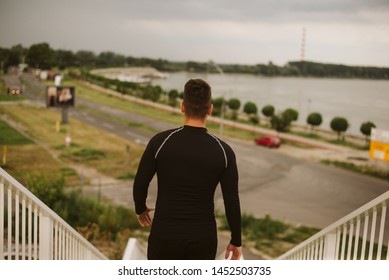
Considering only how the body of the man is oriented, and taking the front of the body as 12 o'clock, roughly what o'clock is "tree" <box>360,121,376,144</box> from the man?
The tree is roughly at 1 o'clock from the man.

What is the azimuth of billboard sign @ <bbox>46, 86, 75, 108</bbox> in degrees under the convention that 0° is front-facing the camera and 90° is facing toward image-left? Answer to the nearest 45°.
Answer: approximately 0°

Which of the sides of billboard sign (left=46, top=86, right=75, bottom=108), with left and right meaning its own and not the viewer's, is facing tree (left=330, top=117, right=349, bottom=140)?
left

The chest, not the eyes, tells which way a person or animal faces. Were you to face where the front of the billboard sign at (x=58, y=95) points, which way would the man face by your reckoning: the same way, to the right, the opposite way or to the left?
the opposite way

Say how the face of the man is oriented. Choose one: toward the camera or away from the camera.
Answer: away from the camera

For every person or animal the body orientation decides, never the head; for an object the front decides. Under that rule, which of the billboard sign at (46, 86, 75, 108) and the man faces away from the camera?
the man

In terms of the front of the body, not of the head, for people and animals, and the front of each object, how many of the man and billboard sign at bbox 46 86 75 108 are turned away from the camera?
1

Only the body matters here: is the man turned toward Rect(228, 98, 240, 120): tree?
yes

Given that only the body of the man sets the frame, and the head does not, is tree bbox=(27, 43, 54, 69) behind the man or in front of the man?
in front

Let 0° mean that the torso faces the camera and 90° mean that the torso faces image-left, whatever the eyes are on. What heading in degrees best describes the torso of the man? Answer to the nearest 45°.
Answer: approximately 180°

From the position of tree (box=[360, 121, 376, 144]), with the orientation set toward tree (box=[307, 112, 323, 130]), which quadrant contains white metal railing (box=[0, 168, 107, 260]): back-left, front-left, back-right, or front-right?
back-left

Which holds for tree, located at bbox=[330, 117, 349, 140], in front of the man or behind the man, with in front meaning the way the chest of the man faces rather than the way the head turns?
in front

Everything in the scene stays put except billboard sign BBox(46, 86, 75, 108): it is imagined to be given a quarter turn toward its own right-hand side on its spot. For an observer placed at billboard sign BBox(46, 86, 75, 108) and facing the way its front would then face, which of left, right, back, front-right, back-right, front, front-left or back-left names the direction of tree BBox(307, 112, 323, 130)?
back

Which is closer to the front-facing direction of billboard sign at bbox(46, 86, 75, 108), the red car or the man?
the man
